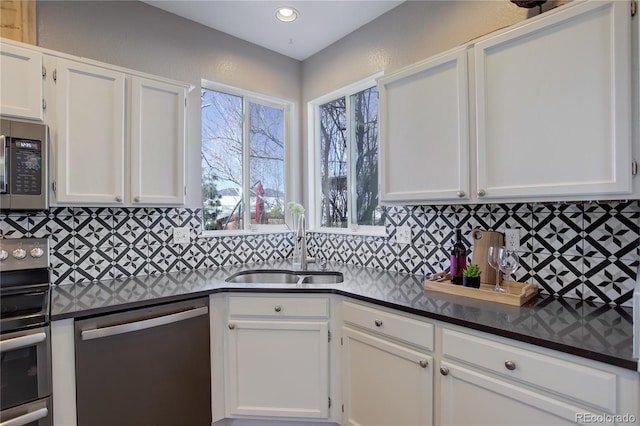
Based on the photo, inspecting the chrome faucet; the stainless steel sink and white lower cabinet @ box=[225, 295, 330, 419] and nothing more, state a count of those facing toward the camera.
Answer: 3

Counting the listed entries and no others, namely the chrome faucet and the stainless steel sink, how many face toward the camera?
2

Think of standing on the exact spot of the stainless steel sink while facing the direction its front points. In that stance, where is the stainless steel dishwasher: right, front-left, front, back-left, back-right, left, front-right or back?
front-right

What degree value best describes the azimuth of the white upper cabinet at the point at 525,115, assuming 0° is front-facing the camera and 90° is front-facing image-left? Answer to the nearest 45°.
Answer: approximately 45°

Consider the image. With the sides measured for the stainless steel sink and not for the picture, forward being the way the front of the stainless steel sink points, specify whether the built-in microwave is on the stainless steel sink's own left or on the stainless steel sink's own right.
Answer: on the stainless steel sink's own right

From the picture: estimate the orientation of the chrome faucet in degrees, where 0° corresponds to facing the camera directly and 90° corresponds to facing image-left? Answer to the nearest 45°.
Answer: approximately 0°

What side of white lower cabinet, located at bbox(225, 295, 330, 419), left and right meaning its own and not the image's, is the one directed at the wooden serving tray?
left

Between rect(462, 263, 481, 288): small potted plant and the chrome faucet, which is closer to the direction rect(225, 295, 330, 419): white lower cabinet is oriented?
the small potted plant

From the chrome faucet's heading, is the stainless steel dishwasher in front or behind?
in front

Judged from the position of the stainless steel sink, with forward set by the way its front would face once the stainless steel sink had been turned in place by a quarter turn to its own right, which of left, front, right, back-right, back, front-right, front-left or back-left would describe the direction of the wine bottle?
back-left

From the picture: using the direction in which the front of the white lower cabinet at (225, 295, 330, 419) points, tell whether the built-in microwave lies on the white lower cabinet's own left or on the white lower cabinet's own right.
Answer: on the white lower cabinet's own right
